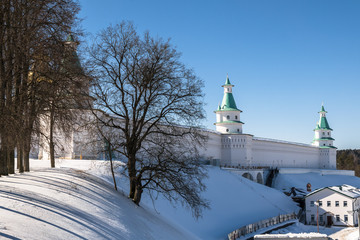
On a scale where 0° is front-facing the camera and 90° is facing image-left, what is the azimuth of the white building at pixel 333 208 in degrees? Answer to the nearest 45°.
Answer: approximately 0°
